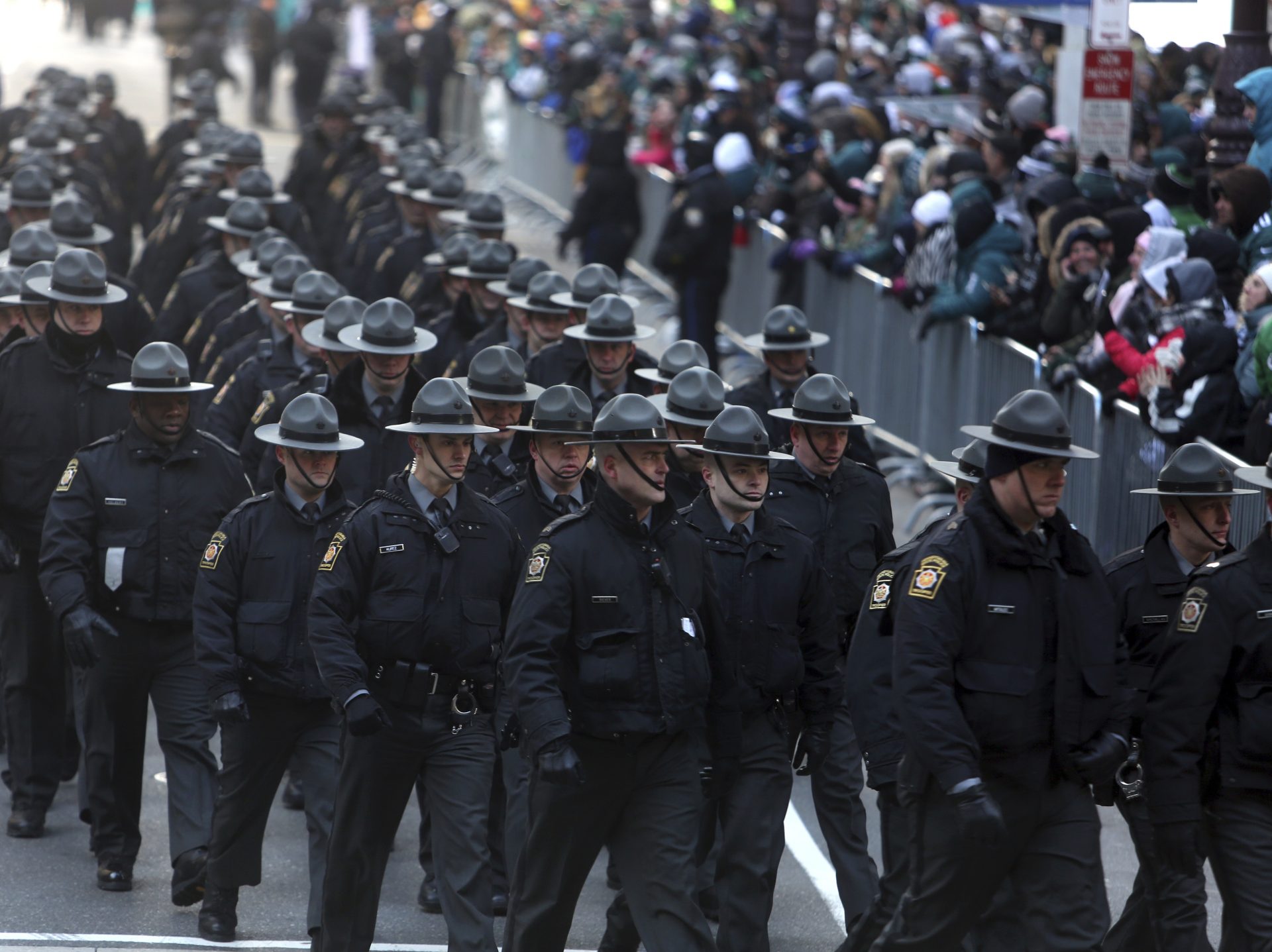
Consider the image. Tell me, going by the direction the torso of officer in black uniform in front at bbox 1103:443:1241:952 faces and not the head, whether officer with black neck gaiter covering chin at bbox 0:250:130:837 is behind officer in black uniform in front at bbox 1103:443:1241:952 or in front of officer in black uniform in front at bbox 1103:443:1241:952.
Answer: behind

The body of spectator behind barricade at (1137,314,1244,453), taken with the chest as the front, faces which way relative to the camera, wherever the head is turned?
to the viewer's left

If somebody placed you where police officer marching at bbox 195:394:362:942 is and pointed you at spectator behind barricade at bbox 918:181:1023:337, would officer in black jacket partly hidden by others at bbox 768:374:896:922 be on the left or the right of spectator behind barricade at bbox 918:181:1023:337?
right

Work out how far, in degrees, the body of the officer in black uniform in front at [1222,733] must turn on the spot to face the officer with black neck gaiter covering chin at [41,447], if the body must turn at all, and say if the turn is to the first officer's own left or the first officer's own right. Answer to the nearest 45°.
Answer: approximately 135° to the first officer's own right

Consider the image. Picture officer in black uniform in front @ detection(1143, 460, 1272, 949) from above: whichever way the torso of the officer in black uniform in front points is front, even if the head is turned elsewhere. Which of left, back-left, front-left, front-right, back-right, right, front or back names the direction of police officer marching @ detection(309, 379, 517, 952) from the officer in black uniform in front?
back-right

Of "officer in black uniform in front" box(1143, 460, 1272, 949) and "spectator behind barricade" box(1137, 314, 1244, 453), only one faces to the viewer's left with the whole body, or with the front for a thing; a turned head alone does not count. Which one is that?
the spectator behind barricade

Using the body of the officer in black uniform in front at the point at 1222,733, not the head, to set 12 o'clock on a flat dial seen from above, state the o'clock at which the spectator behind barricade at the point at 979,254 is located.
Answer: The spectator behind barricade is roughly at 7 o'clock from the officer in black uniform in front.

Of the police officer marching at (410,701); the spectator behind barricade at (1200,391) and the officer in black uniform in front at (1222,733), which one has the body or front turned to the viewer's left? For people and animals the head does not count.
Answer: the spectator behind barricade
